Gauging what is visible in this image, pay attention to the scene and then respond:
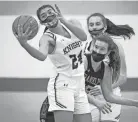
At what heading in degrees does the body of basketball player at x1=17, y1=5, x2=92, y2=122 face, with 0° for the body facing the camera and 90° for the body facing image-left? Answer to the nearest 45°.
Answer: approximately 315°

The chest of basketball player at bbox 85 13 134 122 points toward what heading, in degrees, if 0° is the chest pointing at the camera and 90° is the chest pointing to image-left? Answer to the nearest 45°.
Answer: approximately 45°

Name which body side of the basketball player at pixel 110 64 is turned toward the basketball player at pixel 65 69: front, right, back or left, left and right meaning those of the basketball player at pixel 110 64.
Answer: front

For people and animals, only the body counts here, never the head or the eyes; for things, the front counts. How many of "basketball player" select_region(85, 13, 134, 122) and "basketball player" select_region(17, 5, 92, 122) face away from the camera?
0

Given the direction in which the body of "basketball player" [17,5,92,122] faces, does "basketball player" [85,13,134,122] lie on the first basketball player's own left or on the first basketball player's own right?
on the first basketball player's own left
